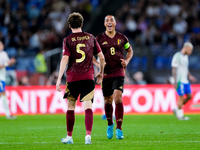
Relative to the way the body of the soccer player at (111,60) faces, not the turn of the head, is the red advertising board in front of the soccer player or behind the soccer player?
behind

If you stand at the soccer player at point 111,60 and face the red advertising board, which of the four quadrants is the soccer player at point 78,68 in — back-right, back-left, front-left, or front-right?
back-left

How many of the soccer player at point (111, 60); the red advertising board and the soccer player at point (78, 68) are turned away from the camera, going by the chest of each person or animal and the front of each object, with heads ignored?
1

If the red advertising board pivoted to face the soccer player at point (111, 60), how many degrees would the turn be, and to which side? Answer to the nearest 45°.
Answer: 0° — it already faces them

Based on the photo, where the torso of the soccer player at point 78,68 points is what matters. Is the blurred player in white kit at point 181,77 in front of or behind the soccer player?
in front

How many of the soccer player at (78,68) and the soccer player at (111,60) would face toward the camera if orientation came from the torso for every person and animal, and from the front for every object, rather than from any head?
1

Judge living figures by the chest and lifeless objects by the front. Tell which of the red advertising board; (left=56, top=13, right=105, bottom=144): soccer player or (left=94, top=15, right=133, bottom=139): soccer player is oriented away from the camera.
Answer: (left=56, top=13, right=105, bottom=144): soccer player

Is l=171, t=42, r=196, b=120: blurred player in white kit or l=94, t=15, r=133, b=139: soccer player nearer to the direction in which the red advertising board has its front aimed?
the soccer player

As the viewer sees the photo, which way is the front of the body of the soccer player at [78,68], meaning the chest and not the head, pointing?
away from the camera

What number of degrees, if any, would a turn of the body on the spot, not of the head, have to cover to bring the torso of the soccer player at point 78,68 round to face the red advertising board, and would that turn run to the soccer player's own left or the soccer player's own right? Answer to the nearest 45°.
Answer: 0° — they already face it

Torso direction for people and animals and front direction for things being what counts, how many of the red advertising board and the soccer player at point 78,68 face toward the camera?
1

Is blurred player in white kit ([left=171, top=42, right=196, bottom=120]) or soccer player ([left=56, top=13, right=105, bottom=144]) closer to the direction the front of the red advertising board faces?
the soccer player
